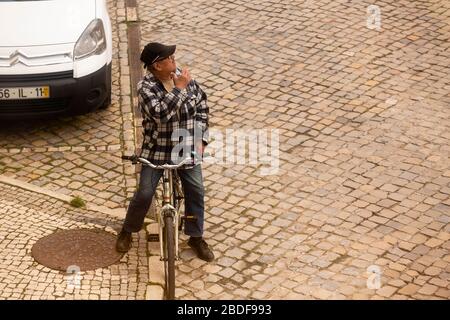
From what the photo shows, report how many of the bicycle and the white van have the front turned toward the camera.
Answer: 2

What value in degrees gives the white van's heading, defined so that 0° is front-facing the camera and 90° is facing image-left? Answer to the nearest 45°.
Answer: approximately 0°

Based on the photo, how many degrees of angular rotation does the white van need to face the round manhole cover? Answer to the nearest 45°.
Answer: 0° — it already faces it

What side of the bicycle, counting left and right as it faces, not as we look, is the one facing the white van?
back

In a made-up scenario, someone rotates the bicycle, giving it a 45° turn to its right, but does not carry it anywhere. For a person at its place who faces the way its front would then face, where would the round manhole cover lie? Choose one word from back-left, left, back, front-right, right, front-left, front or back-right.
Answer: right

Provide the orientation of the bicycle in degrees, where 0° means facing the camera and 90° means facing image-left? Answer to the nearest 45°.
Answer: approximately 0°
